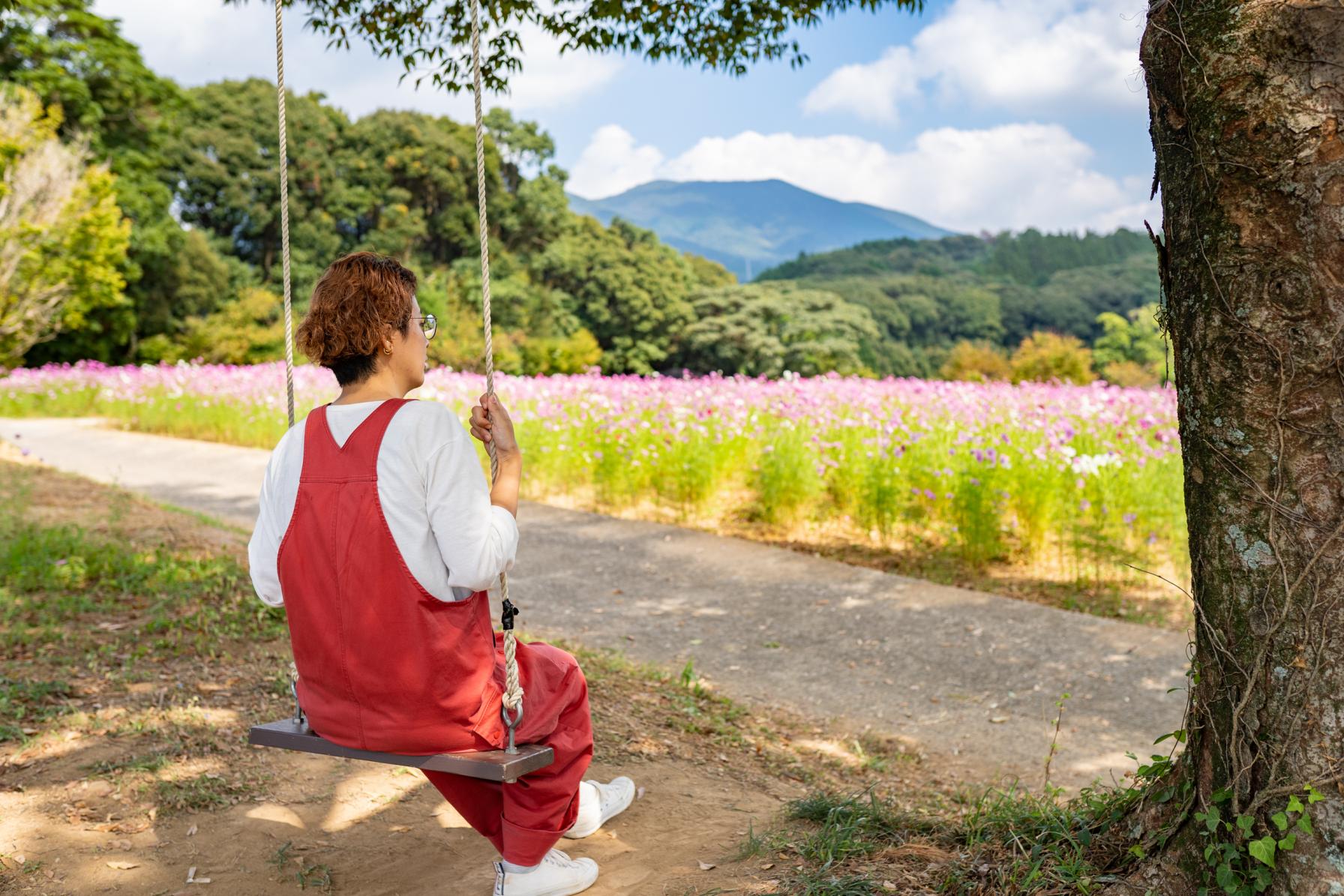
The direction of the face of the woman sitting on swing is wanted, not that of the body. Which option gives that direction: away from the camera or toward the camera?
away from the camera

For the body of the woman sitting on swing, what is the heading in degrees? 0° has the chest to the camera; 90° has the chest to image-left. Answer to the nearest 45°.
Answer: approximately 225°

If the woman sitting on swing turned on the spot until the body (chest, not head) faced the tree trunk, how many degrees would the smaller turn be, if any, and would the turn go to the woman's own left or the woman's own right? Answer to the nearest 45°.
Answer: approximately 45° to the woman's own right
